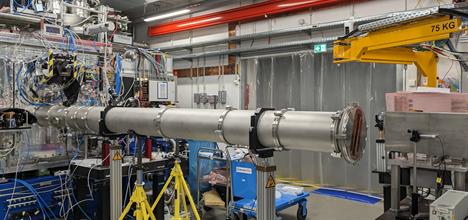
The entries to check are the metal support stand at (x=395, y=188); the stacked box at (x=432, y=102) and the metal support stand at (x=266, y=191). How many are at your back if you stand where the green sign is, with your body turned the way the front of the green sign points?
0

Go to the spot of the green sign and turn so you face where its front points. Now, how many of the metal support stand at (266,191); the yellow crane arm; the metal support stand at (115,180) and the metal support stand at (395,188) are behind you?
0

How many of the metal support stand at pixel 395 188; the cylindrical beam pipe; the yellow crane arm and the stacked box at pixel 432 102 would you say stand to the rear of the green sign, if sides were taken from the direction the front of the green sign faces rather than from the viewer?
0

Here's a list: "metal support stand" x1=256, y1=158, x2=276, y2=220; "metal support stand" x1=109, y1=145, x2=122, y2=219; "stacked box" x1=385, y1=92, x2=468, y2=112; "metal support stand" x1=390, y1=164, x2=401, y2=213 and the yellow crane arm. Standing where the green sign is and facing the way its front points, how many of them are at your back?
0

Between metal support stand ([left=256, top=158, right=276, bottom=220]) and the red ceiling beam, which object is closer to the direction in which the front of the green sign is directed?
the metal support stand

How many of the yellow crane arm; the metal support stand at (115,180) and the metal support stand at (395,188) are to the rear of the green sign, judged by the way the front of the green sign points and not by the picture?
0

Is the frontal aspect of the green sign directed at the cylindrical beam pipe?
yes

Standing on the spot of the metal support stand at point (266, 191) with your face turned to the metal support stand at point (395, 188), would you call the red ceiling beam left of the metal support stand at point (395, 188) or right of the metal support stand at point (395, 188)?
left

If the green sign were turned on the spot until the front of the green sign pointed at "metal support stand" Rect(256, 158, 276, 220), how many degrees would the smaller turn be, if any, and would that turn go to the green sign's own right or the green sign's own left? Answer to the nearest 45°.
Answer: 0° — it already faces it

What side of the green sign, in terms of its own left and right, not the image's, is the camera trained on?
front

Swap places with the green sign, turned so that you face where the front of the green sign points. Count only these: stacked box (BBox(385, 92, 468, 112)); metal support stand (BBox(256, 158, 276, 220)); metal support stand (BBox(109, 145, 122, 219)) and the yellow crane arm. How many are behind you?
0

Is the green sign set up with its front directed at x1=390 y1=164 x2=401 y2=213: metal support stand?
yes

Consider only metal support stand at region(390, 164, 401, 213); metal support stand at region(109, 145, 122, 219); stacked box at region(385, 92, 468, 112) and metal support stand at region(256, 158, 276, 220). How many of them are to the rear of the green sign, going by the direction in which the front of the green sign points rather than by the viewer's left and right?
0

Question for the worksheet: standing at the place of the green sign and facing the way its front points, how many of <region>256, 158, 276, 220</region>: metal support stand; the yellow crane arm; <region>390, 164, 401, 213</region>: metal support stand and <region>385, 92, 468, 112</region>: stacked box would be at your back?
0

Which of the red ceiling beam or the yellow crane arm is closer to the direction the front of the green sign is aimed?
the yellow crane arm

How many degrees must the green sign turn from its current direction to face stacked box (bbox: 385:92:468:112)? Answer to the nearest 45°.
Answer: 0° — it already faces it

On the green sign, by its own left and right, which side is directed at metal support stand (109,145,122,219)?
front

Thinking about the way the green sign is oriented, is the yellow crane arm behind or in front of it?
in front
